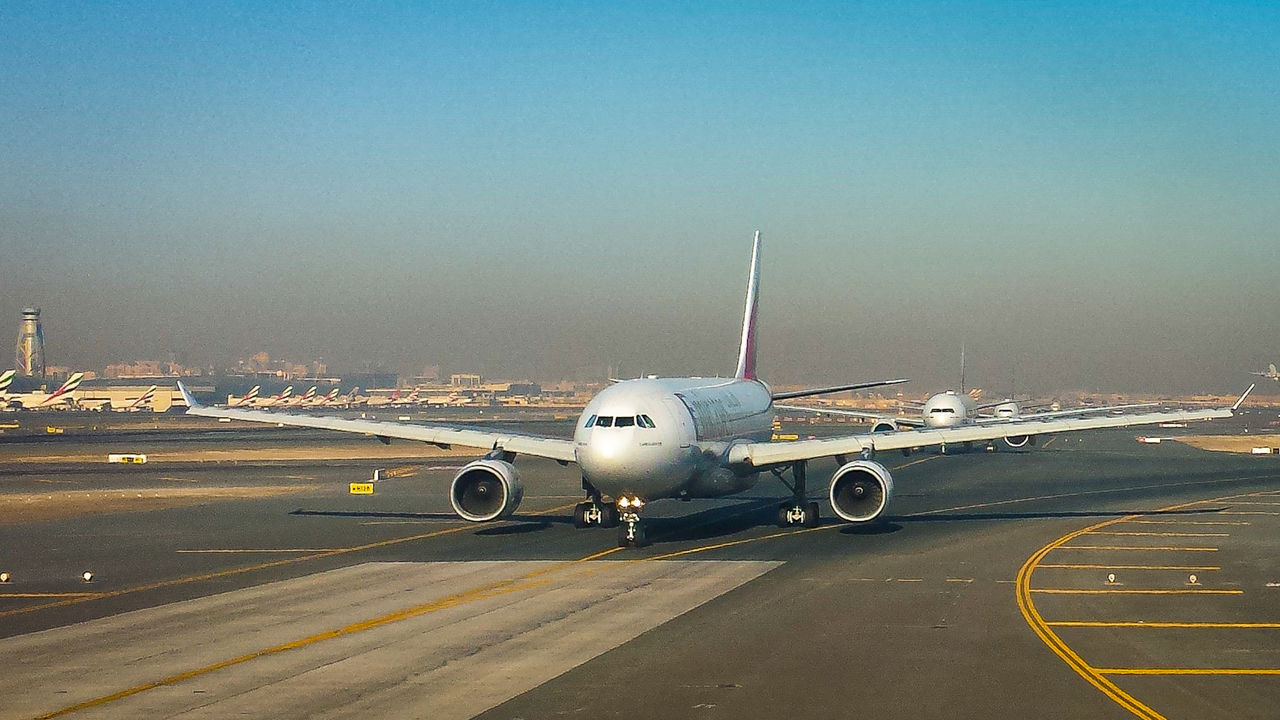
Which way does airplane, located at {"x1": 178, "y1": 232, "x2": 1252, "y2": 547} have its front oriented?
toward the camera
